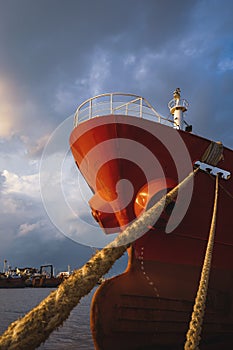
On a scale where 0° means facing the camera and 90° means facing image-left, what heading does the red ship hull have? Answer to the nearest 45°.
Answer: approximately 45°
